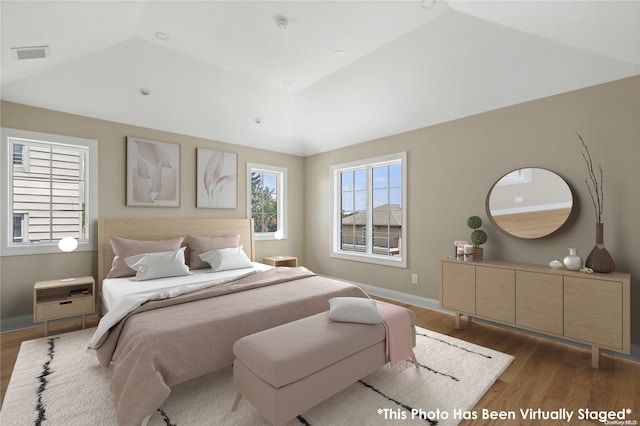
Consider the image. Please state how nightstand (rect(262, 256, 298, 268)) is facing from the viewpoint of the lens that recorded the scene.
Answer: facing the viewer and to the right of the viewer

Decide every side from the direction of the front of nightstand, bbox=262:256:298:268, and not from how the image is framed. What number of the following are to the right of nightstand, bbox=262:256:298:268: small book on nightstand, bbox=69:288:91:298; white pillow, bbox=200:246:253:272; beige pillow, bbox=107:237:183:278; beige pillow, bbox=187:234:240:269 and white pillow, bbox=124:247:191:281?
5

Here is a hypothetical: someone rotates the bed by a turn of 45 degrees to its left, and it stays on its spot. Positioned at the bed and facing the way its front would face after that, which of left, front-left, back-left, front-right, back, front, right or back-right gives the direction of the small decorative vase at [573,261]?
front

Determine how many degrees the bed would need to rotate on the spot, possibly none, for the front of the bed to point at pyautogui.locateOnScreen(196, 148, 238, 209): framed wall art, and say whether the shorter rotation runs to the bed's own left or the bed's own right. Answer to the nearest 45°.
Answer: approximately 135° to the bed's own left

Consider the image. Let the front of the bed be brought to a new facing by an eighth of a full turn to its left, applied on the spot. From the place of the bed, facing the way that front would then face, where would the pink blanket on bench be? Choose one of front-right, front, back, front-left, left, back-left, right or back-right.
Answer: front

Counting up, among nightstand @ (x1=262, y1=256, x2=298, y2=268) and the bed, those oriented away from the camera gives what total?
0

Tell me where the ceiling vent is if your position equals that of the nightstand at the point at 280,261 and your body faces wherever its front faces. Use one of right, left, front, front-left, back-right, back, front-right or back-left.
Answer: right

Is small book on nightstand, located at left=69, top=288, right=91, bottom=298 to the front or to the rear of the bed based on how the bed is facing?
to the rear
